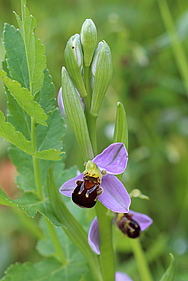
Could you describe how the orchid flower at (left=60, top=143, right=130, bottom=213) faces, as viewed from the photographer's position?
facing the viewer and to the left of the viewer
